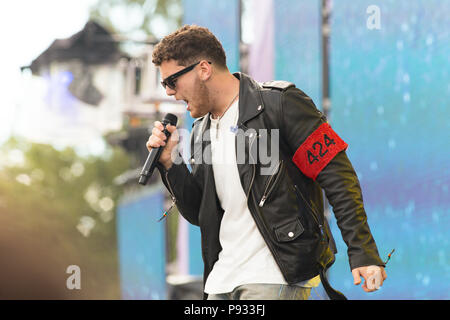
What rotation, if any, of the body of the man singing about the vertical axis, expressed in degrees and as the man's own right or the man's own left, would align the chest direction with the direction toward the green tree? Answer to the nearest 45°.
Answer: approximately 135° to the man's own right

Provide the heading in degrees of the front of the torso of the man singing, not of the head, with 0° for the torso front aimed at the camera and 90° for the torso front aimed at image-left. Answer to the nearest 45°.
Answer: approximately 45°
